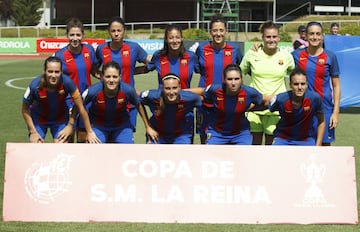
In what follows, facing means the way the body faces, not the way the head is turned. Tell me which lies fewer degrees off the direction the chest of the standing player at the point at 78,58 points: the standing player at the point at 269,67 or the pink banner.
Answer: the pink banner

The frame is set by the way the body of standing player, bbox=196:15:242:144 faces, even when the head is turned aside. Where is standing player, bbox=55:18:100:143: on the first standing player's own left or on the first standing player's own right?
on the first standing player's own right

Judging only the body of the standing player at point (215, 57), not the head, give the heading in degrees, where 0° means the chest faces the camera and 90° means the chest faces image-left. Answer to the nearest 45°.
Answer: approximately 0°

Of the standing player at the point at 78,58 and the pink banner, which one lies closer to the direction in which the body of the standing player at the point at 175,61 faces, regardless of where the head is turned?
the pink banner

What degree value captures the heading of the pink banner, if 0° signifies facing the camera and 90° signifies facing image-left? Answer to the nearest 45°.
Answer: approximately 0°

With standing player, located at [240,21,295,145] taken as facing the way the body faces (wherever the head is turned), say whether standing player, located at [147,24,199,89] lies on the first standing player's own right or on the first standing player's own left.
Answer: on the first standing player's own right

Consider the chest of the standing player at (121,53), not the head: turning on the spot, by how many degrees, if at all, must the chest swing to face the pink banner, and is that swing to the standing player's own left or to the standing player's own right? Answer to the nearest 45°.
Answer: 0° — they already face it
